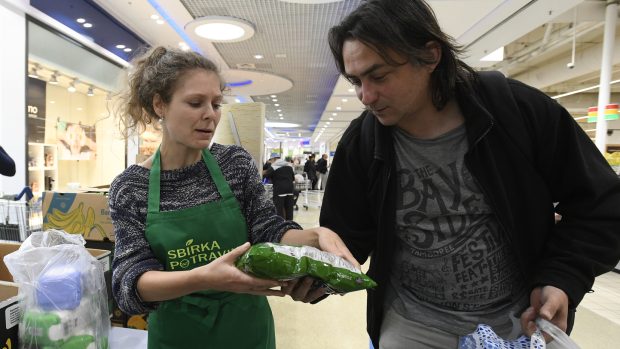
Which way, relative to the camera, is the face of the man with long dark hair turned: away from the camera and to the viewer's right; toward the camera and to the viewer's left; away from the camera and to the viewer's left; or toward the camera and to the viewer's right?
toward the camera and to the viewer's left

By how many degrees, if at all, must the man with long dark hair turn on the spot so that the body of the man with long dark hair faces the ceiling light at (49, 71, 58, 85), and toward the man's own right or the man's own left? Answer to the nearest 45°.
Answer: approximately 45° to the man's own right

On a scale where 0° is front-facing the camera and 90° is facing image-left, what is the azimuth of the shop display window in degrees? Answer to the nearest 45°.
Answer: approximately 315°

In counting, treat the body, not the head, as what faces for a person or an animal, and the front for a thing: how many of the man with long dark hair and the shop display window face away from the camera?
0

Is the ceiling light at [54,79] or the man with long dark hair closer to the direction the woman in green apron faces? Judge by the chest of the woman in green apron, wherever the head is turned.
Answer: the man with long dark hair

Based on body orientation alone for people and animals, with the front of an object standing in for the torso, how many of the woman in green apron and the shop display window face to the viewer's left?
0

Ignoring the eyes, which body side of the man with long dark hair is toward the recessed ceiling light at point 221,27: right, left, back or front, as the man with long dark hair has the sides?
right

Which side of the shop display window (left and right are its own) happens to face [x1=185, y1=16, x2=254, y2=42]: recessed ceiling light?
front

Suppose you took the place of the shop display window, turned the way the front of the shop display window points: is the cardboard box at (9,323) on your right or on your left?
on your right

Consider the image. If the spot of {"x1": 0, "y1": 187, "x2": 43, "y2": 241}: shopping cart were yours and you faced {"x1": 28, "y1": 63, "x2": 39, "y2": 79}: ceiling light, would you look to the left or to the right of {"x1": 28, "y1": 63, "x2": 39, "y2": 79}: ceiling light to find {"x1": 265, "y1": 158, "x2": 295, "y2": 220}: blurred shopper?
right
